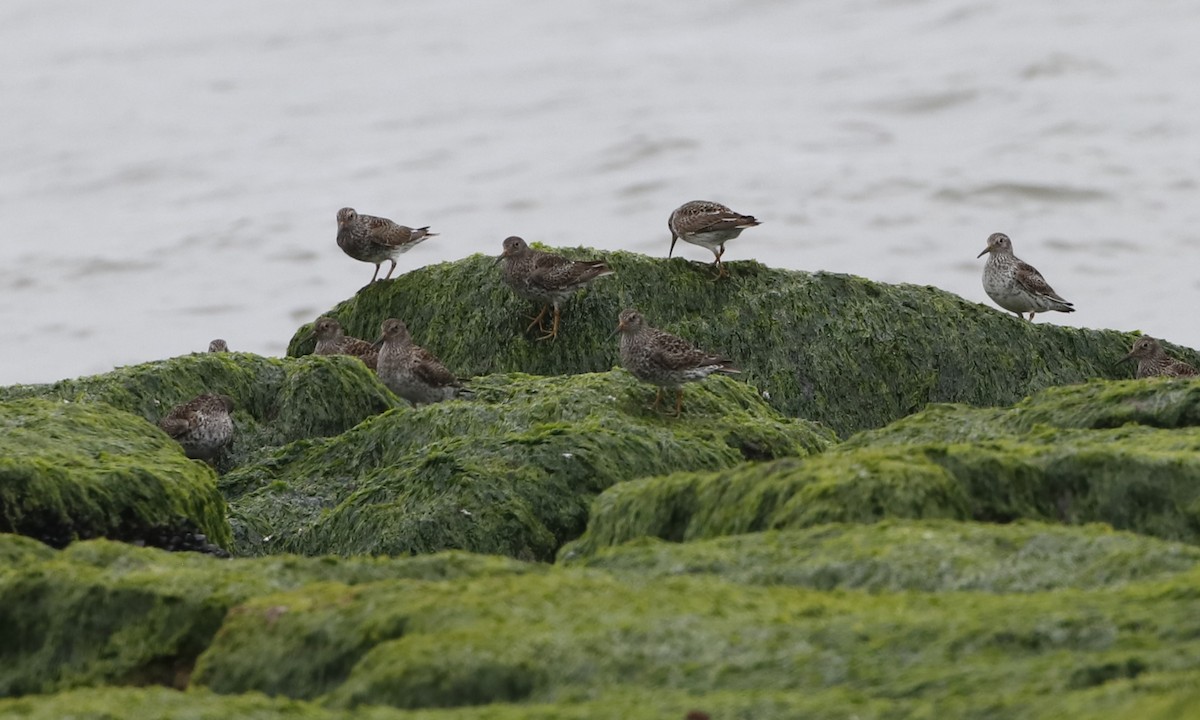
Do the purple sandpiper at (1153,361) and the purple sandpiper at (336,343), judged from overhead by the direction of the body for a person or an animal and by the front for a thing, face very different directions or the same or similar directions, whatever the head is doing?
same or similar directions

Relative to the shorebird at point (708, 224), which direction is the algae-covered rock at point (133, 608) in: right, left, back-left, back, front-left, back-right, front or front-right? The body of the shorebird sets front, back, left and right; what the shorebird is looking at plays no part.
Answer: left

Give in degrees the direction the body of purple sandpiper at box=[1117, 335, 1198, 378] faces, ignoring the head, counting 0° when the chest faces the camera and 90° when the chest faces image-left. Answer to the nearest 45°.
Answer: approximately 90°

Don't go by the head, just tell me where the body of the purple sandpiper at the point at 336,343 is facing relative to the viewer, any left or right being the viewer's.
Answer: facing to the left of the viewer

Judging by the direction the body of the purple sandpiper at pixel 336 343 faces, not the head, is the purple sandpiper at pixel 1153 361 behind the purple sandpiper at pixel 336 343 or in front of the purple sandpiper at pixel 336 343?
behind

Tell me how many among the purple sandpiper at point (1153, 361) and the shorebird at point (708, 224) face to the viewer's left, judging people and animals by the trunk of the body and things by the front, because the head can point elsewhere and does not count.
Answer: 2

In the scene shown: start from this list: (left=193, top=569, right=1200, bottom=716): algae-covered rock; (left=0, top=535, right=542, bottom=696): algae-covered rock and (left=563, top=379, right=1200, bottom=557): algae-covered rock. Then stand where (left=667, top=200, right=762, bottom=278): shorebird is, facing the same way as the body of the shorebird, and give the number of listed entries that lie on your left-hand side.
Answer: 3

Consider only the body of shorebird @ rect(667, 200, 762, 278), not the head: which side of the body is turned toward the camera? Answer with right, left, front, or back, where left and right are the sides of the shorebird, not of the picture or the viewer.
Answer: left

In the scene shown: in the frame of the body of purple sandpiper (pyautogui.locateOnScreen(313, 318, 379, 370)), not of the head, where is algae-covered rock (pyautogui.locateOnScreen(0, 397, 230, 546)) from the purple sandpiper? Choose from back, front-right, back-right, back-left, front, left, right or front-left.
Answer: left

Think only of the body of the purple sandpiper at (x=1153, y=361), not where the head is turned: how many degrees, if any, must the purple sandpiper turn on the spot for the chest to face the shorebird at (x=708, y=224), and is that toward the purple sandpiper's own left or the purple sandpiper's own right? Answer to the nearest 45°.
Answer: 0° — it already faces it

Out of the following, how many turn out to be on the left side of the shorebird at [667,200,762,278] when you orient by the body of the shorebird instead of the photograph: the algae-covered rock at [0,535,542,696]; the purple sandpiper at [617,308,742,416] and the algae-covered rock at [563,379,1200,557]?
3

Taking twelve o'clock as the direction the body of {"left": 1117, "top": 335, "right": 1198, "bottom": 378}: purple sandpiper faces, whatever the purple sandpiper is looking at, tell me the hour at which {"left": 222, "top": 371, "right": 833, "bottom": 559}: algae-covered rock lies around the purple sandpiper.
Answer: The algae-covered rock is roughly at 10 o'clock from the purple sandpiper.

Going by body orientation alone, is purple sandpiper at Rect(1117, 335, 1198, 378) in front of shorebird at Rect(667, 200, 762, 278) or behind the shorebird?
behind

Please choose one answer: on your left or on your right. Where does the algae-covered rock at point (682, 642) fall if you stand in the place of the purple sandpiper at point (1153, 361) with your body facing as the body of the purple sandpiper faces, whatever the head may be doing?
on your left

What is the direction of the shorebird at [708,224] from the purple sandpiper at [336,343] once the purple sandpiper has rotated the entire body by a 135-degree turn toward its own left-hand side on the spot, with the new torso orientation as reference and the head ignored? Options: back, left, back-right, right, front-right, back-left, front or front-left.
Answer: front-left

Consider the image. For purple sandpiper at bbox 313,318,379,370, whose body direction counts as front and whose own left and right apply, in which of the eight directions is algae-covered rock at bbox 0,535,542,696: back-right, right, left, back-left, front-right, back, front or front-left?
left

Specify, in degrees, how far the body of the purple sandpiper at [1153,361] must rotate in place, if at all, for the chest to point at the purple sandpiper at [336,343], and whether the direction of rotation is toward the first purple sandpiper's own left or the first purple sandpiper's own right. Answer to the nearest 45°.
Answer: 0° — it already faces it
